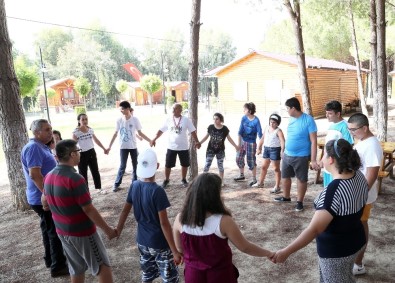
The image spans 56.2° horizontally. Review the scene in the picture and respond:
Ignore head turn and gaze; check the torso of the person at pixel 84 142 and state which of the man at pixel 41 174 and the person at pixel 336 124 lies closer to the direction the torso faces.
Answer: the person

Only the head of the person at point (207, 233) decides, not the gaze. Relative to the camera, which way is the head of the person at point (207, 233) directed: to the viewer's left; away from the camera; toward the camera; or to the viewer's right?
away from the camera

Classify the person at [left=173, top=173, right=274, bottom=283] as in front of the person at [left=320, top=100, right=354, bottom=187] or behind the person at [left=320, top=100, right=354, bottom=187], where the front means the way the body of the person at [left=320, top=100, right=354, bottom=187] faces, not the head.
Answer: in front

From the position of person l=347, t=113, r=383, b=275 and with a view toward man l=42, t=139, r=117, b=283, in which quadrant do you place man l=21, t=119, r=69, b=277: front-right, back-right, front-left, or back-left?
front-right

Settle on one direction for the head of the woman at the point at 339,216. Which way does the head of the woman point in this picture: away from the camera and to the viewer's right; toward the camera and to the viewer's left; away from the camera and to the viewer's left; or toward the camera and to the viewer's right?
away from the camera and to the viewer's left

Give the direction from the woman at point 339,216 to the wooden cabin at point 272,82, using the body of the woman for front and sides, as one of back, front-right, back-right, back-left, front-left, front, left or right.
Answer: front-right

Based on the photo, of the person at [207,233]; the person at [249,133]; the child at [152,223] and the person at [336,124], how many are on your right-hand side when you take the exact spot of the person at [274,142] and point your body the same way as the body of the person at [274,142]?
1

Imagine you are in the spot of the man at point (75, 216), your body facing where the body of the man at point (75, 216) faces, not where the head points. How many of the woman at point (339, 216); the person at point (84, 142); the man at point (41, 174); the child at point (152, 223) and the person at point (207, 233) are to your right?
3

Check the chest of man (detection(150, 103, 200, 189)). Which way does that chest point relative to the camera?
toward the camera

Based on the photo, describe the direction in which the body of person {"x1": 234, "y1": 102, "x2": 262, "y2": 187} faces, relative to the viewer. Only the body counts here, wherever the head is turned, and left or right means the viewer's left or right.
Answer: facing the viewer and to the left of the viewer

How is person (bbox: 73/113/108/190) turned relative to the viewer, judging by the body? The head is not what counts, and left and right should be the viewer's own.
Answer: facing the viewer and to the right of the viewer

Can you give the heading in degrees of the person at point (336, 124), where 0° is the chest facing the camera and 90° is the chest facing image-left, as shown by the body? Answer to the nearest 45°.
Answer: approximately 45°

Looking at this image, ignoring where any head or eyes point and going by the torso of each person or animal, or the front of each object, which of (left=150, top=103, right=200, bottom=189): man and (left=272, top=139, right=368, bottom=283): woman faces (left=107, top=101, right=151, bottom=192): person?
the woman

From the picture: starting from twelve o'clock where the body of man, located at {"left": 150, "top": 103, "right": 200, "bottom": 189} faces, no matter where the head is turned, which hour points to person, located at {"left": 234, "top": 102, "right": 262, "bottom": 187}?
The person is roughly at 9 o'clock from the man.

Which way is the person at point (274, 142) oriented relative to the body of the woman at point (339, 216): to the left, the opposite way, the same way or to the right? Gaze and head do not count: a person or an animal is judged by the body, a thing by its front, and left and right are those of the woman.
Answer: to the left

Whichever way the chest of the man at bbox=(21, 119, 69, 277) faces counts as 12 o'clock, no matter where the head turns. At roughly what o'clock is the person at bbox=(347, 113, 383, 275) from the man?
The person is roughly at 1 o'clock from the man.

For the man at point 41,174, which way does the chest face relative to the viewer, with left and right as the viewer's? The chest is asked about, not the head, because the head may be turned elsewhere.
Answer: facing to the right of the viewer

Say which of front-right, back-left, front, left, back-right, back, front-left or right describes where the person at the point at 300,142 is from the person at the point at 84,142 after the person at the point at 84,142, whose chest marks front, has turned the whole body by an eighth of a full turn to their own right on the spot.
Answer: front-left

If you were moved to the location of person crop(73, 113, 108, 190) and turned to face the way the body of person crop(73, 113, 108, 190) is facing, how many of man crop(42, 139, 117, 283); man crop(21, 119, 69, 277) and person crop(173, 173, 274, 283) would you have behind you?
0

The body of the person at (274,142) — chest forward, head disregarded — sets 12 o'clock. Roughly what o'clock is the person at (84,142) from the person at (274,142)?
the person at (84,142) is roughly at 1 o'clock from the person at (274,142).

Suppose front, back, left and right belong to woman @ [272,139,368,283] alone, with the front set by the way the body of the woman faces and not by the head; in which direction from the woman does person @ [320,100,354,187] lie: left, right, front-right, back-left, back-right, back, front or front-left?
front-right
